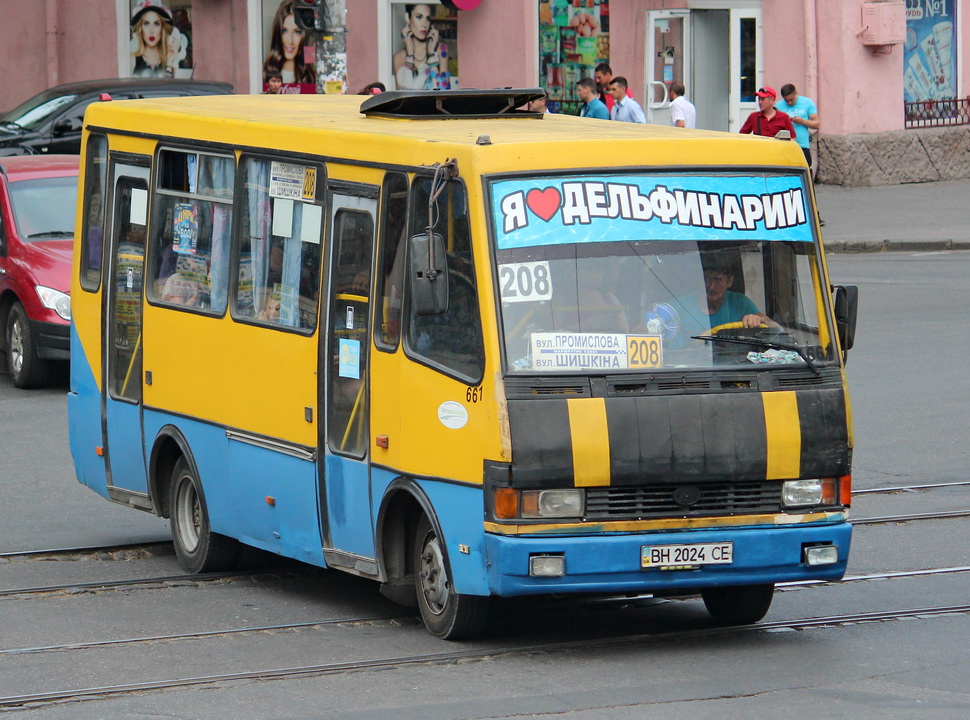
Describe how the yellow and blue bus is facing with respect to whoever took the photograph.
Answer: facing the viewer and to the right of the viewer

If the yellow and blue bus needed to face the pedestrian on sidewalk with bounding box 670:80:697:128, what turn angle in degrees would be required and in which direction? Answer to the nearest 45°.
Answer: approximately 135° to its left

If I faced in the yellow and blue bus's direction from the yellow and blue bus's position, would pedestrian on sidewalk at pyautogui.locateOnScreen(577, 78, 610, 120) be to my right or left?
on my left

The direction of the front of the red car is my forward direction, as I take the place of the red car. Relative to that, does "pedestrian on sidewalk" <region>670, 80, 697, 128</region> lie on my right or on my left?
on my left

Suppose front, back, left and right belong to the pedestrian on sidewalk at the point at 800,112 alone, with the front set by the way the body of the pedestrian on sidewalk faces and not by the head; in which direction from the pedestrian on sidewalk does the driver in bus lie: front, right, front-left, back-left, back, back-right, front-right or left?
front-left

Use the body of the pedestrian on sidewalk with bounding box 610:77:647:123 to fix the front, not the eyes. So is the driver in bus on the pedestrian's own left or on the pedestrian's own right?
on the pedestrian's own left

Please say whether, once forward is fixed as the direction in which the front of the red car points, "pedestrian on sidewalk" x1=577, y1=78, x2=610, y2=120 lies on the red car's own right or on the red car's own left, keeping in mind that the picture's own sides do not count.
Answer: on the red car's own left

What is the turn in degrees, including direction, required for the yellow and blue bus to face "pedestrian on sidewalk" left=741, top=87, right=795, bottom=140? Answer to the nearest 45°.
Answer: approximately 135° to its left

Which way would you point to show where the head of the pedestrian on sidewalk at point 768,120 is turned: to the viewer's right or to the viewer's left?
to the viewer's left

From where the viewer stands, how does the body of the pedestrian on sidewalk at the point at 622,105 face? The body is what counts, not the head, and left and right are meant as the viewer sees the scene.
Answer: facing the viewer and to the left of the viewer

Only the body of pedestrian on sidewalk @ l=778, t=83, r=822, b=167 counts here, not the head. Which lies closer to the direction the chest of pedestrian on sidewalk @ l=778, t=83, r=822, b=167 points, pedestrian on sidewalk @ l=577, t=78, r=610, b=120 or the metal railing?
the pedestrian on sidewalk

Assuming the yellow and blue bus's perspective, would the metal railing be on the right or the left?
on its left

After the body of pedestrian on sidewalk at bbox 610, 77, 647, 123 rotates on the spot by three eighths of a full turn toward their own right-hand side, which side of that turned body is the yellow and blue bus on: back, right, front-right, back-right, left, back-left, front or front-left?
back

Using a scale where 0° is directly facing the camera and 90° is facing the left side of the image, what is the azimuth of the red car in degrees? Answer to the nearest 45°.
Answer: approximately 315°
